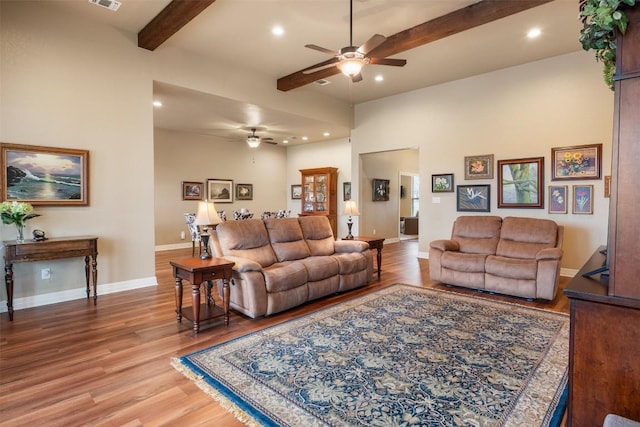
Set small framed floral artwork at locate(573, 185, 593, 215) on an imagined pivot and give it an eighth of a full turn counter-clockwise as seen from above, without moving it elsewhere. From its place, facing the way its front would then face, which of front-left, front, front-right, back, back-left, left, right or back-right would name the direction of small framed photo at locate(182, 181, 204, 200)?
back-right

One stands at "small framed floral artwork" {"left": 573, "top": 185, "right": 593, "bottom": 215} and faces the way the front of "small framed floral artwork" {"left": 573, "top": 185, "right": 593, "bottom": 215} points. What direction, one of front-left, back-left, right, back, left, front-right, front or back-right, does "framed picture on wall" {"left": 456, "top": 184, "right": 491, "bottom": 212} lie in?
right

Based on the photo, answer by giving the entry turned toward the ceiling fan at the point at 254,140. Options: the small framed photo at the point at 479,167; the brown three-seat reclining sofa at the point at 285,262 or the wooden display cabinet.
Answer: the wooden display cabinet

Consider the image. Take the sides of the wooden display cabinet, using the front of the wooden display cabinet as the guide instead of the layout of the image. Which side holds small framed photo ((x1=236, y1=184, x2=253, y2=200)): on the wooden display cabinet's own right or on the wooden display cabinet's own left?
on the wooden display cabinet's own right

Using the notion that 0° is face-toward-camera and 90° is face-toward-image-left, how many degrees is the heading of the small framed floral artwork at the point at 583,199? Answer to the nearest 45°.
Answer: approximately 0°

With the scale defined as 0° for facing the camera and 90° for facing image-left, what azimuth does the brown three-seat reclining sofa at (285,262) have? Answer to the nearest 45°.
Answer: approximately 315°

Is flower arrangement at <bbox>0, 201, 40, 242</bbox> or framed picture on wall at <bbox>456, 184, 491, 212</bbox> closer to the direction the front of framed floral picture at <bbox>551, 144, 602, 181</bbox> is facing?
the flower arrangement

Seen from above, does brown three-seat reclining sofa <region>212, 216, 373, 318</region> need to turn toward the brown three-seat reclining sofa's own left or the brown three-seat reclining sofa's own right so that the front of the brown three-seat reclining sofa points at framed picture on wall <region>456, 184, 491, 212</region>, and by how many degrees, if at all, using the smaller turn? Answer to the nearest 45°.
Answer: approximately 90° to the brown three-seat reclining sofa's own left

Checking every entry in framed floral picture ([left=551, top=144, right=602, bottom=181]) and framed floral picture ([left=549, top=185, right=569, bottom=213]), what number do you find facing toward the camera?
2

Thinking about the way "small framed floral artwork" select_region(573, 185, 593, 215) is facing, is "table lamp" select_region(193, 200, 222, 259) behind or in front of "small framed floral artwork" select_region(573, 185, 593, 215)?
in front

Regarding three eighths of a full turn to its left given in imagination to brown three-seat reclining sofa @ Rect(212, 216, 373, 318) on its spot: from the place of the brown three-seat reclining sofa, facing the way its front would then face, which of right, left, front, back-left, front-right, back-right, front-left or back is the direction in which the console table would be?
left

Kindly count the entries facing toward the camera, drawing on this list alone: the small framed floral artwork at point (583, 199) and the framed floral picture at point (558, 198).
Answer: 2
